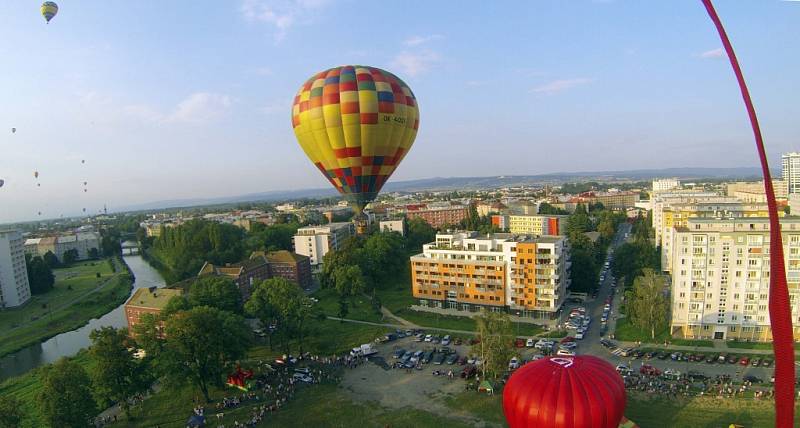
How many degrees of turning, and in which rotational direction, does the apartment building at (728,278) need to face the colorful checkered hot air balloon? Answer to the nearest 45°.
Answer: approximately 45° to its right

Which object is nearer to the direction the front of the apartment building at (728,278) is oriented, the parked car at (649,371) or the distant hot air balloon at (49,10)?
the parked car

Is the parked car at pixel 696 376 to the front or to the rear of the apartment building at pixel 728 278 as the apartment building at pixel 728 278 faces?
to the front

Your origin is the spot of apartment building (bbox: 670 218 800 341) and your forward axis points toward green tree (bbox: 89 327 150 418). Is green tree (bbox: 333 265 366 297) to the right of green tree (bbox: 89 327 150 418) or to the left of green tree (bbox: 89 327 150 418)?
right

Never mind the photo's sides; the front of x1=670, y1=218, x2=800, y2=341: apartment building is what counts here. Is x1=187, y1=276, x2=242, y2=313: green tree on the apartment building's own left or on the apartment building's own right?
on the apartment building's own right

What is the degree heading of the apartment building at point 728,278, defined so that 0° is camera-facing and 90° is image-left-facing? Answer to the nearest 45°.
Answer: approximately 0°

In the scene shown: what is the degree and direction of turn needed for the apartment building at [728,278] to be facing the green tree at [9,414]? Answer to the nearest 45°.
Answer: approximately 45° to its right

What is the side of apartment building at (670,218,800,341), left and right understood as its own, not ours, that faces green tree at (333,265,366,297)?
right
